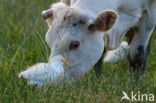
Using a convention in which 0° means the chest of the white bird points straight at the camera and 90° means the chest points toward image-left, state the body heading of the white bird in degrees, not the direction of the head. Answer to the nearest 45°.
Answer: approximately 270°
